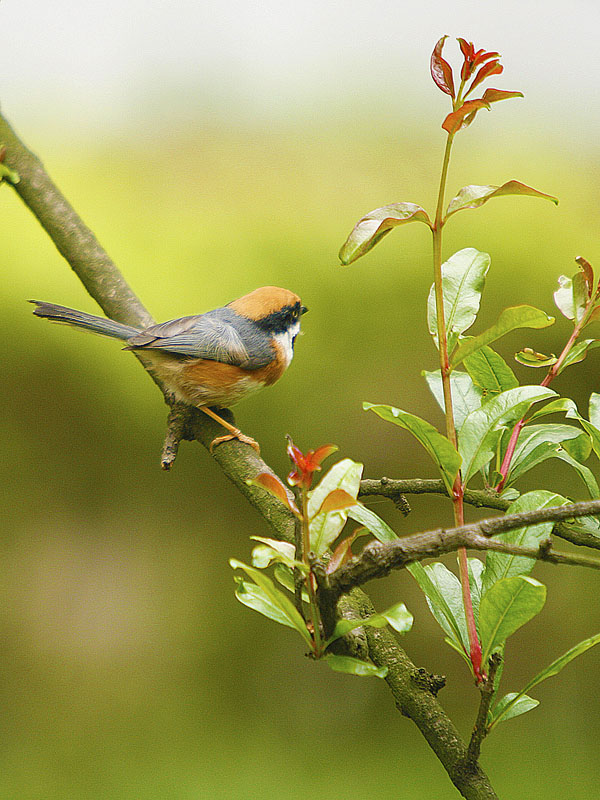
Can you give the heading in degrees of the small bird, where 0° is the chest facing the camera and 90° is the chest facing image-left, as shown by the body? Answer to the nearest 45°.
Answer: approximately 270°
